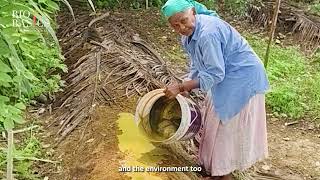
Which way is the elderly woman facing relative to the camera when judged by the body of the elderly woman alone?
to the viewer's left

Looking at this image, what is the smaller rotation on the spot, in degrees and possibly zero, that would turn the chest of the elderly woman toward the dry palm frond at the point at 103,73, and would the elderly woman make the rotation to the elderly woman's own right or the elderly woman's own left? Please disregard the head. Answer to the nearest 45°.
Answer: approximately 45° to the elderly woman's own right
